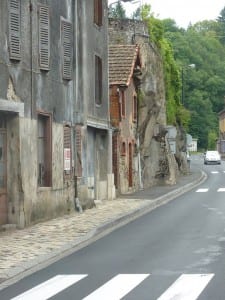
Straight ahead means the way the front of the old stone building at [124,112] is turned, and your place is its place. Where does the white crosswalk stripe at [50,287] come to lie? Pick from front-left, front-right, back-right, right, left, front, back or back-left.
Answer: front-right

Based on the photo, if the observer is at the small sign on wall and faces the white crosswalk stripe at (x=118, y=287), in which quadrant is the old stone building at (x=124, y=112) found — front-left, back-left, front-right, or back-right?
back-left

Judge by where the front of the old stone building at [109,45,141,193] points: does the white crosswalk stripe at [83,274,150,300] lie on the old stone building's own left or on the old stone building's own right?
on the old stone building's own right

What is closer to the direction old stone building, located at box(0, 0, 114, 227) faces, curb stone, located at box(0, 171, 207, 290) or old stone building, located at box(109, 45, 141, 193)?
the curb stone

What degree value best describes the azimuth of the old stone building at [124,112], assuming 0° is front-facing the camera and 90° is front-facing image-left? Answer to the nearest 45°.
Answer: approximately 315°

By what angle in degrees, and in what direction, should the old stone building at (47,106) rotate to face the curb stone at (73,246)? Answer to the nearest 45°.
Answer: approximately 45° to its right

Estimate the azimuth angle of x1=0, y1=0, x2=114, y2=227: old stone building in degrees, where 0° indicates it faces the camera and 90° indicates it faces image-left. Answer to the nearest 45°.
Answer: approximately 315°

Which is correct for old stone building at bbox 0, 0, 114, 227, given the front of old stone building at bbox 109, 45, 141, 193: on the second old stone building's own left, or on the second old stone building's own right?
on the second old stone building's own right
